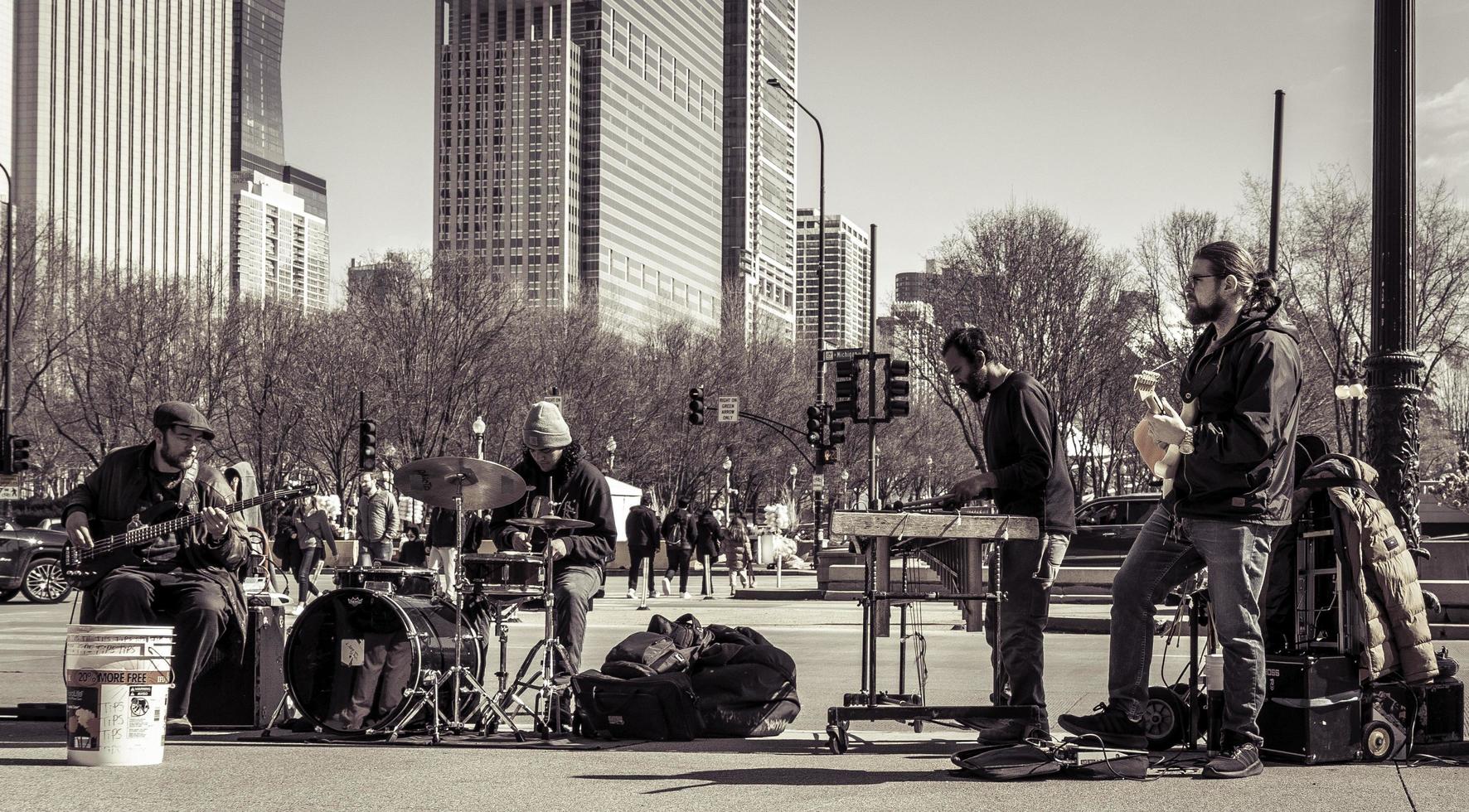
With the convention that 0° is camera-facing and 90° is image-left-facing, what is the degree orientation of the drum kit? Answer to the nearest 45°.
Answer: approximately 45°

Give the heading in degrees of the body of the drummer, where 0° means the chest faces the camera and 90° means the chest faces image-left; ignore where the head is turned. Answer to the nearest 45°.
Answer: approximately 45°

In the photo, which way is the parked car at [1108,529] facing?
to the viewer's left

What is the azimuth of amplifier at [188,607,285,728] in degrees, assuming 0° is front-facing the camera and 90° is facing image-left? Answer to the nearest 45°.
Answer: approximately 45°

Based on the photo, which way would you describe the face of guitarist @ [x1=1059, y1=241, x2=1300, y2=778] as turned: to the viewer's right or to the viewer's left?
to the viewer's left

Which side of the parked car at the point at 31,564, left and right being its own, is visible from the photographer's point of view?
right

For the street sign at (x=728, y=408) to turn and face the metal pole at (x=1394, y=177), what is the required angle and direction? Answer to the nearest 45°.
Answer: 0° — it already faces it

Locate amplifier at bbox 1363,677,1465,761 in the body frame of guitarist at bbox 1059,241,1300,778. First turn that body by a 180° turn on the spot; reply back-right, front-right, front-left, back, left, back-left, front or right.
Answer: front-left

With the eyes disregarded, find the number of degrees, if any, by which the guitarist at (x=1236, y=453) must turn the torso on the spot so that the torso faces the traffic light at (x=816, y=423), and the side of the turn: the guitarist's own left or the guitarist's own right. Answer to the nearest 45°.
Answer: approximately 90° to the guitarist's own right
